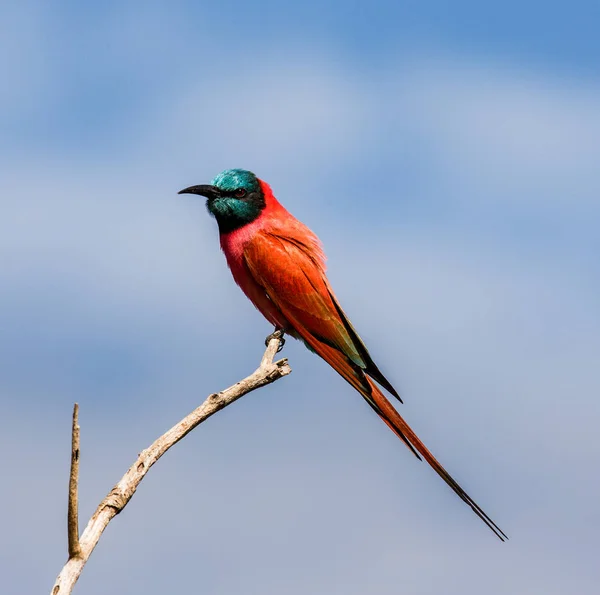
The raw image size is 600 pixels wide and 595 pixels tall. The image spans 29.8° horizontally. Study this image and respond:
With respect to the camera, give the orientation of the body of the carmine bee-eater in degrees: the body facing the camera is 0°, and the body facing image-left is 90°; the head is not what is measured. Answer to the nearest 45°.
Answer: approximately 90°
